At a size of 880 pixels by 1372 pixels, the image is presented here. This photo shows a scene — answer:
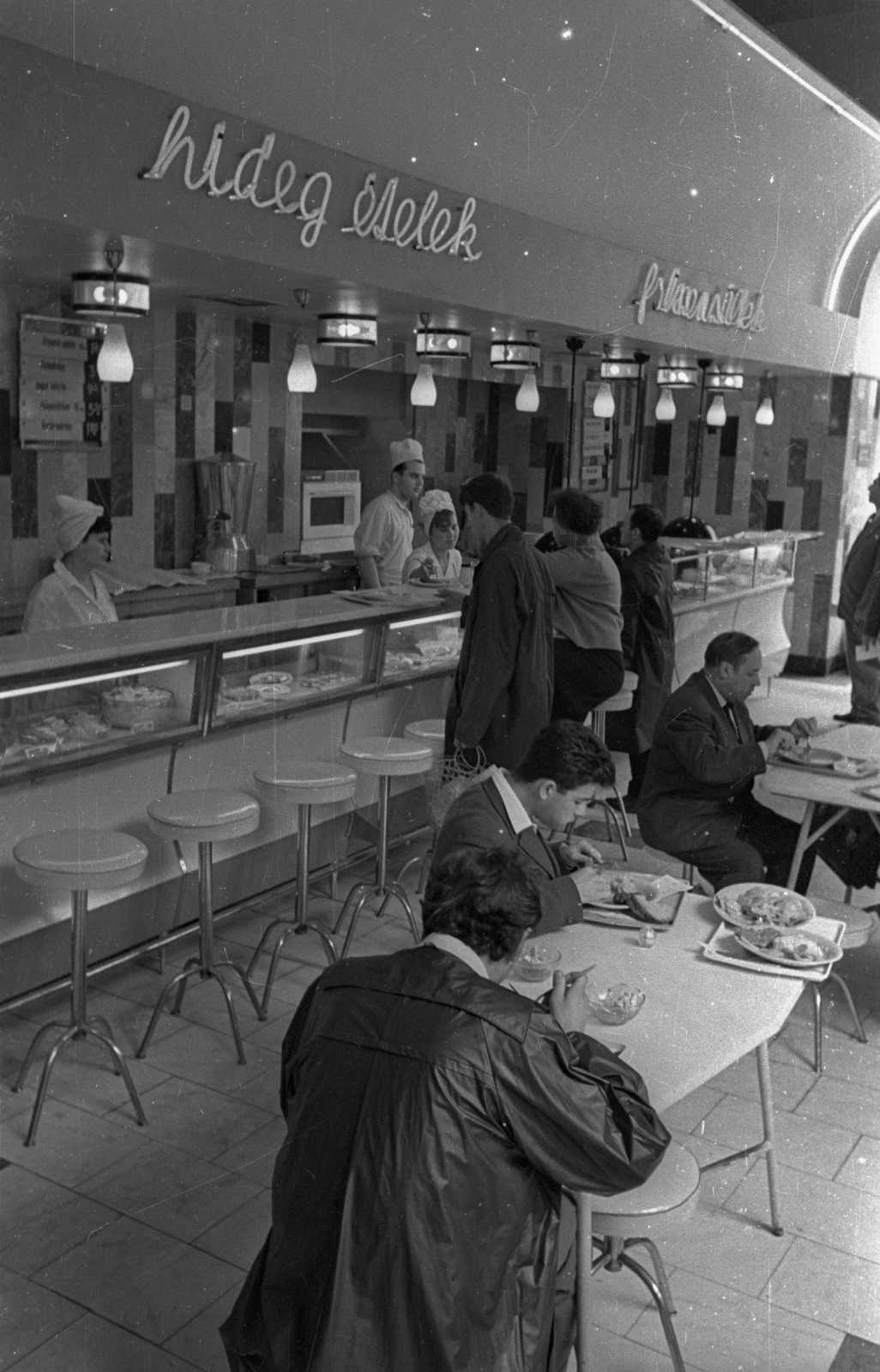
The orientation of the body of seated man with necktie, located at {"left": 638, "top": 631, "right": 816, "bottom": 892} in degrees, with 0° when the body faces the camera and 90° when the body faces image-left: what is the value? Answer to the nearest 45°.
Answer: approximately 270°

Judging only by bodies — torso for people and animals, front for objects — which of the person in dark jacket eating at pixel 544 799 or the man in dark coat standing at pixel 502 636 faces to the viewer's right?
the person in dark jacket eating

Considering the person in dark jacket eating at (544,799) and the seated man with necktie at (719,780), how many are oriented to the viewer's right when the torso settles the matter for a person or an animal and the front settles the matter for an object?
2

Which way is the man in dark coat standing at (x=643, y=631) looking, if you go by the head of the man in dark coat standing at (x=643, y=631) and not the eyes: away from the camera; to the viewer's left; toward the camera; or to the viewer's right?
to the viewer's left

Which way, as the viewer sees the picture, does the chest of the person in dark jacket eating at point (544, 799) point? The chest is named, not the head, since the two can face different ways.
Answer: to the viewer's right

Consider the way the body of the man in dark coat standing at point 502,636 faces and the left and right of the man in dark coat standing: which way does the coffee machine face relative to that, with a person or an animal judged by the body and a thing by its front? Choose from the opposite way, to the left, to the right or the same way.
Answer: the opposite way

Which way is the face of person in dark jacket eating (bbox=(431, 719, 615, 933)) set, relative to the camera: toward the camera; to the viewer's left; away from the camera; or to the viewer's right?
to the viewer's right

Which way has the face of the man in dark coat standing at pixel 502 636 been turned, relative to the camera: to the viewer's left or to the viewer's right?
to the viewer's left

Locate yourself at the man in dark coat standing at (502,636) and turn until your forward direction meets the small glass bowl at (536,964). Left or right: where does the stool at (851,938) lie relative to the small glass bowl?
left

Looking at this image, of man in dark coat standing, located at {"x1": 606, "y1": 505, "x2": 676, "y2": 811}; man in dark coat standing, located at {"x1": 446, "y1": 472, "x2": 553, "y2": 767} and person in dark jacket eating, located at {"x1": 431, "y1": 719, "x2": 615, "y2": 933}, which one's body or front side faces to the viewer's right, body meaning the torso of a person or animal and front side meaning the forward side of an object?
the person in dark jacket eating

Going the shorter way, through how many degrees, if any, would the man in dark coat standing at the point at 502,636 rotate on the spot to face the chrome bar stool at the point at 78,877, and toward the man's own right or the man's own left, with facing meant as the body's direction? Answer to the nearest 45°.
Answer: approximately 90° to the man's own left
